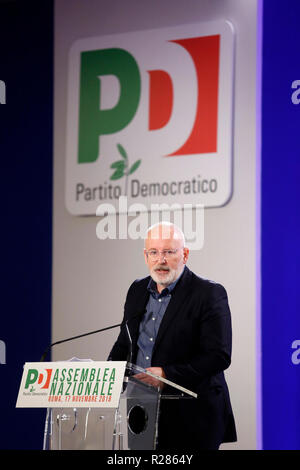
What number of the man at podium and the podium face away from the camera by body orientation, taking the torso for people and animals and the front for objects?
0

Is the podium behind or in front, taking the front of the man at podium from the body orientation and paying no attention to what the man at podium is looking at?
in front

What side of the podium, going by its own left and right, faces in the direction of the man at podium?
back

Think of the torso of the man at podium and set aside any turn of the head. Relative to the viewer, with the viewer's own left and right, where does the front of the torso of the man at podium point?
facing the viewer and to the left of the viewer
